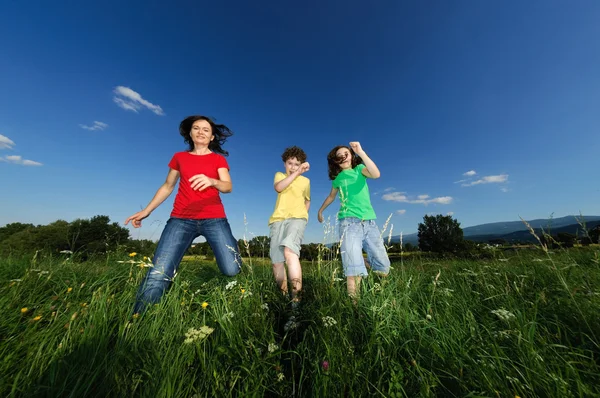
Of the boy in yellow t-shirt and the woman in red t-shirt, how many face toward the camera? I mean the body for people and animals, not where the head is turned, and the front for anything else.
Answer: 2

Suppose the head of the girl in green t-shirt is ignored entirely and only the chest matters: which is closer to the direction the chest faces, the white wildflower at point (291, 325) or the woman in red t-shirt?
the white wildflower

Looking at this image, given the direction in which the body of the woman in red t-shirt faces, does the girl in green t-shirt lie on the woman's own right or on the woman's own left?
on the woman's own left

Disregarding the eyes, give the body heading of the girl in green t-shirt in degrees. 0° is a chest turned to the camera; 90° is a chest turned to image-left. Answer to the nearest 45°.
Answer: approximately 0°

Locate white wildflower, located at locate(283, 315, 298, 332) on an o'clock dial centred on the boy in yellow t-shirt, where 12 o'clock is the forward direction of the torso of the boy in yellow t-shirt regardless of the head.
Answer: The white wildflower is roughly at 12 o'clock from the boy in yellow t-shirt.

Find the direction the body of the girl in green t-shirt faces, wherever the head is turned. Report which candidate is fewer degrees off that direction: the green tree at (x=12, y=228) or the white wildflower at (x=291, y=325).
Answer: the white wildflower

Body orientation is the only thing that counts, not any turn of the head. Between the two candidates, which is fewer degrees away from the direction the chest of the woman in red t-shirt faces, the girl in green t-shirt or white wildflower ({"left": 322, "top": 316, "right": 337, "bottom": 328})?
the white wildflower

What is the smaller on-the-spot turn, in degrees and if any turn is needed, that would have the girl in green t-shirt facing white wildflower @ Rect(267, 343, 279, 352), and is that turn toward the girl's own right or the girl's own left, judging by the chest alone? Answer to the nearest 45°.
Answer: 0° — they already face it

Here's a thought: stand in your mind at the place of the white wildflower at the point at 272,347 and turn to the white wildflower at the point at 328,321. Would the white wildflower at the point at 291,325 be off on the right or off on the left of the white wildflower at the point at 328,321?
left

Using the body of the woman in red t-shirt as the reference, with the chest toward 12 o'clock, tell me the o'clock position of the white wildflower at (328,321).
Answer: The white wildflower is roughly at 11 o'clock from the woman in red t-shirt.

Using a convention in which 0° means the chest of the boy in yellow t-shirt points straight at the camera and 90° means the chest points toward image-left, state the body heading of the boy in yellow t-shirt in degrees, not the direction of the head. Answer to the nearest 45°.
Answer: approximately 0°
